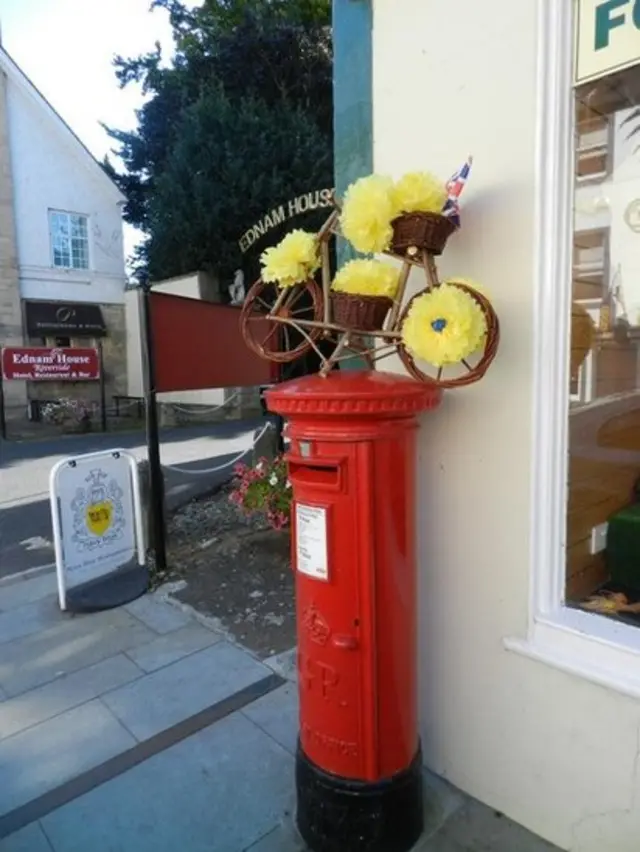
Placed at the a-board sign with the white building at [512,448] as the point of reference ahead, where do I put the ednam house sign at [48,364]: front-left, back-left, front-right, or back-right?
back-left

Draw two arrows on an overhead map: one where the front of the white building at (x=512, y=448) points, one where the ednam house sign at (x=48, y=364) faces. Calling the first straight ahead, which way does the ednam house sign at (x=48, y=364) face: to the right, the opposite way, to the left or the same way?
to the left

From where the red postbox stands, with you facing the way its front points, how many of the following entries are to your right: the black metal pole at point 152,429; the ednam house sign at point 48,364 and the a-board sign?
3

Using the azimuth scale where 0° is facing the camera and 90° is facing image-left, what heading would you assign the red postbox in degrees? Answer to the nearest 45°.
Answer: approximately 45°

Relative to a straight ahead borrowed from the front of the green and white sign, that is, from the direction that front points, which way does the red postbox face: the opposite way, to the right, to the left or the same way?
the same way

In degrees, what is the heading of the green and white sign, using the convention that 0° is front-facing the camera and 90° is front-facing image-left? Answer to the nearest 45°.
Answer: approximately 45°

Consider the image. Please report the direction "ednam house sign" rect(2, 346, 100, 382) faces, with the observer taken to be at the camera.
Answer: facing the viewer

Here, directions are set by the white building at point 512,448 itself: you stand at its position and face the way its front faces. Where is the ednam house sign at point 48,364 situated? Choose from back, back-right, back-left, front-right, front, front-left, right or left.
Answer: right

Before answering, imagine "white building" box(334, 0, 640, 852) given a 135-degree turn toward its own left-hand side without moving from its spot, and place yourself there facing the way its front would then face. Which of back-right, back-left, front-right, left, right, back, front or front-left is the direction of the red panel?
back-left

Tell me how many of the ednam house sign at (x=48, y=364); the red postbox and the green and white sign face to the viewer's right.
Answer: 0

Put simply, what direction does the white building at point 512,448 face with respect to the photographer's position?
facing the viewer and to the left of the viewer

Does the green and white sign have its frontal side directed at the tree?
no

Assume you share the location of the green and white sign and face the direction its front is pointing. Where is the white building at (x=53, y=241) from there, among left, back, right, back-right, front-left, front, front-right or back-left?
right
